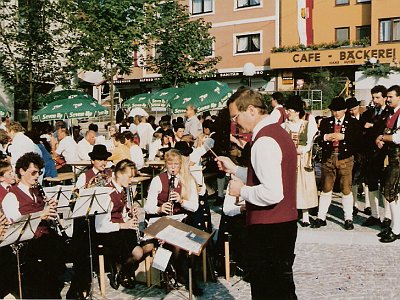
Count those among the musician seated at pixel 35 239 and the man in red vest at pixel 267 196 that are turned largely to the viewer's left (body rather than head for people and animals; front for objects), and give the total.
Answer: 1

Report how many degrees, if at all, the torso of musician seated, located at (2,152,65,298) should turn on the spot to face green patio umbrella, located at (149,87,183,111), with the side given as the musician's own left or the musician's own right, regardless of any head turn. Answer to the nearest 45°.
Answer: approximately 135° to the musician's own left

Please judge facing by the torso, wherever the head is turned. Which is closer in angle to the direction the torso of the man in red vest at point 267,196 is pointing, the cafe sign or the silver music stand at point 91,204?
the silver music stand

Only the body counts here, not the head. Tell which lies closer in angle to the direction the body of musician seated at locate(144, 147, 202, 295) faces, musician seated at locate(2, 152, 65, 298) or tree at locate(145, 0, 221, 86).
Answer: the musician seated

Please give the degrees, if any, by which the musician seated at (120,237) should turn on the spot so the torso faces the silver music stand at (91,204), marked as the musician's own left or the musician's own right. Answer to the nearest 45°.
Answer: approximately 90° to the musician's own right

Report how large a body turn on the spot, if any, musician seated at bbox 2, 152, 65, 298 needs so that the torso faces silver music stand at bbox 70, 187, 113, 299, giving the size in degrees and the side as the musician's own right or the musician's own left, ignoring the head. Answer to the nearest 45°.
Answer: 0° — they already face it

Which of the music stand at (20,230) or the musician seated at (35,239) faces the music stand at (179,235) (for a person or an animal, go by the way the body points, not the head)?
the musician seated

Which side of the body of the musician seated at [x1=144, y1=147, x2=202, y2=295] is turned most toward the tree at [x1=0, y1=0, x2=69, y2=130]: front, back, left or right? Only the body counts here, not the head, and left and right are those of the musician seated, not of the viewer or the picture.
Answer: back

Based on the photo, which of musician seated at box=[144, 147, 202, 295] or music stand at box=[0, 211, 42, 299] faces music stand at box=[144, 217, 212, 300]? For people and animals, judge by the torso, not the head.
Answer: the musician seated

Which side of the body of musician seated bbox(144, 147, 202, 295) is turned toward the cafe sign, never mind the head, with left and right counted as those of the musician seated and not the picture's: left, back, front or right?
back

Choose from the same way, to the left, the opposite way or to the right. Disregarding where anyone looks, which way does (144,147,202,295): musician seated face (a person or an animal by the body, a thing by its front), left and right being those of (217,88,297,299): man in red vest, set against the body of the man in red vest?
to the left

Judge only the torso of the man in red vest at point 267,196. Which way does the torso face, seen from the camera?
to the viewer's left
